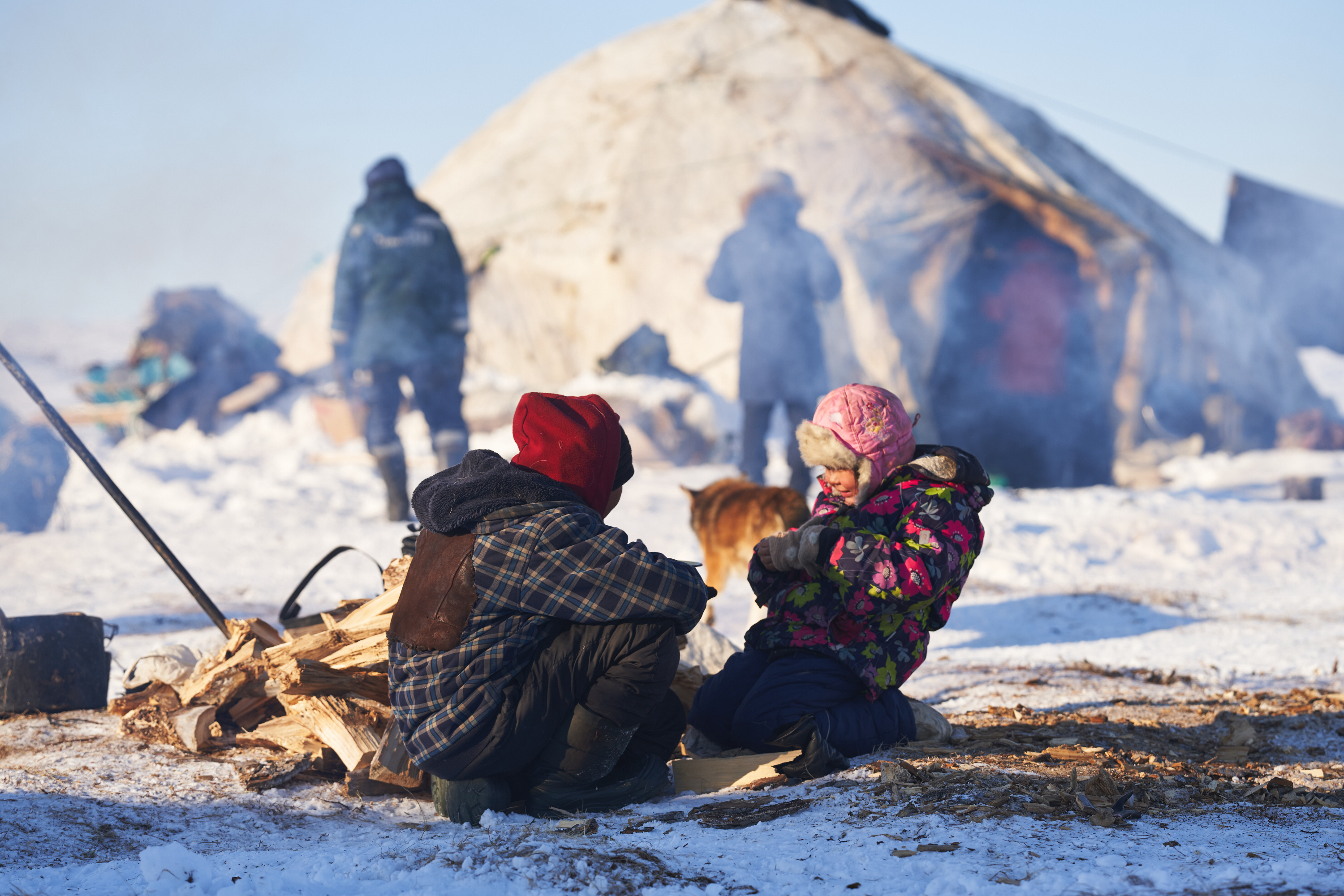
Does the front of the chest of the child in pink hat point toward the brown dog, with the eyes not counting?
no

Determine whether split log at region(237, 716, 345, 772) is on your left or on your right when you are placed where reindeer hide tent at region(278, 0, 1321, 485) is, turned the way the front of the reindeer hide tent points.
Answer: on your right

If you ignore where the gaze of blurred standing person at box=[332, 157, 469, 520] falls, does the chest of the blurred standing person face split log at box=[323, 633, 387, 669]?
no

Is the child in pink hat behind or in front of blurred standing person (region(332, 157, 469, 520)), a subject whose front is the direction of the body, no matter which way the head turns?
behind

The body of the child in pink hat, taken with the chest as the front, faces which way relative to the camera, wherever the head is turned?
to the viewer's left

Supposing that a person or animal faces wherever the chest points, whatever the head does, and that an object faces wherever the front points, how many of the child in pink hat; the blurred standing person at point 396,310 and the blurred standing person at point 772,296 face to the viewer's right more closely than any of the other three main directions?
0

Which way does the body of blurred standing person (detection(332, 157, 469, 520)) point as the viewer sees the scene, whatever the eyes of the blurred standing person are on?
away from the camera

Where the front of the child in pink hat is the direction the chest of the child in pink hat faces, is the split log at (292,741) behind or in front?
in front

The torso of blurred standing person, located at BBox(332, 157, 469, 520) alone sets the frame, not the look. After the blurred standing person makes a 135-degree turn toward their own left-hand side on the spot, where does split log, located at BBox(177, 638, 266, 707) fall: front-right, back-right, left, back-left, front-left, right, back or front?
front-left

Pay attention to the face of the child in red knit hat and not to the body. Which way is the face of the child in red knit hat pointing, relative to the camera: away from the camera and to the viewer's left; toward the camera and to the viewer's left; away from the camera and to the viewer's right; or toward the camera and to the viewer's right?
away from the camera and to the viewer's right

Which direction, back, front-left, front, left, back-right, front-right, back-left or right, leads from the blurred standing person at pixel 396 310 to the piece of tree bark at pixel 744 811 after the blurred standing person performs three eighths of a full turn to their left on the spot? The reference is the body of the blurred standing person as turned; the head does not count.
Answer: front-left
